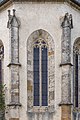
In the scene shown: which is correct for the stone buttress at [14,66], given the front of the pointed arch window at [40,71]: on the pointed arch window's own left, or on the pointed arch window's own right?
on the pointed arch window's own right

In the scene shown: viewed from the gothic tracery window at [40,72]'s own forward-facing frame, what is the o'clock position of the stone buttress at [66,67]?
The stone buttress is roughly at 10 o'clock from the gothic tracery window.

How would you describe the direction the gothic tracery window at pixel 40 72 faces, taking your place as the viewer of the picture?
facing the viewer

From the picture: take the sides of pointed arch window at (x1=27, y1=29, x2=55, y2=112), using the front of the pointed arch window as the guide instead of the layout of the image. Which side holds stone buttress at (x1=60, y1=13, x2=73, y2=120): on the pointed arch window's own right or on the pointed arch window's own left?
on the pointed arch window's own left
